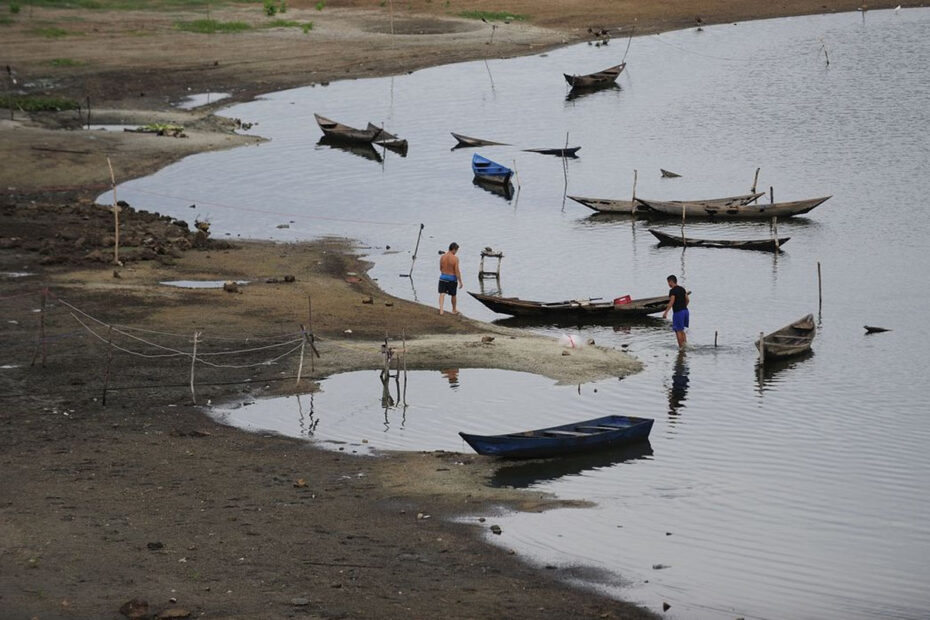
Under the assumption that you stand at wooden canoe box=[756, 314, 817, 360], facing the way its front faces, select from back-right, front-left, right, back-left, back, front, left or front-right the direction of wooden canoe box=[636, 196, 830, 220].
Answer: front-left

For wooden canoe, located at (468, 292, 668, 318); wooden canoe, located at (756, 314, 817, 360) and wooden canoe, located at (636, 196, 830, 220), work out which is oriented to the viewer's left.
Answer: wooden canoe, located at (468, 292, 668, 318)

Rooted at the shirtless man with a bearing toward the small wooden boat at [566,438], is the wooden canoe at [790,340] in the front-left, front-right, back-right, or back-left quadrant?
front-left

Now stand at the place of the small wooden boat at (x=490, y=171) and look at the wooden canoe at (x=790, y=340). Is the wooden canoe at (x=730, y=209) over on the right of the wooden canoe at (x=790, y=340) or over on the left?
left
